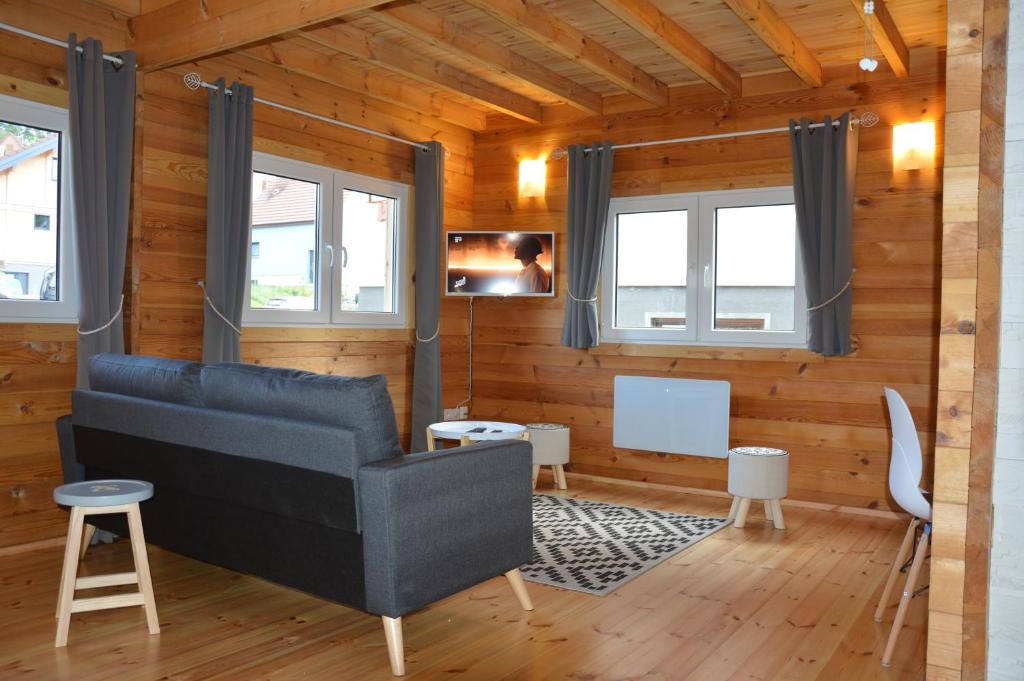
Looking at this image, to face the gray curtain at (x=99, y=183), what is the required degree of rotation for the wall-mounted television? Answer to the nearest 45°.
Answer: approximately 45° to its right

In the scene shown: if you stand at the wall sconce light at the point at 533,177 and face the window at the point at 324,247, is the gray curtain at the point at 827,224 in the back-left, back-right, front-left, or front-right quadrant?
back-left

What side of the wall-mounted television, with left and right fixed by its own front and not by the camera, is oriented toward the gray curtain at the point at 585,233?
left

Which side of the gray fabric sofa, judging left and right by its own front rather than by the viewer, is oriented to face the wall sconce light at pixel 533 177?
front

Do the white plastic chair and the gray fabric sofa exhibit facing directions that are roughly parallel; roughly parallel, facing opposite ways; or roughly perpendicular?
roughly perpendicular

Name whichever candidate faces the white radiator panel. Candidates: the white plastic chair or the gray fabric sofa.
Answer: the gray fabric sofa

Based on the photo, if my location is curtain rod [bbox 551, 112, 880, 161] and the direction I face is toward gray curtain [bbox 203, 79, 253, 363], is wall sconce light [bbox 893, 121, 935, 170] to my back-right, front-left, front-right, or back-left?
back-left

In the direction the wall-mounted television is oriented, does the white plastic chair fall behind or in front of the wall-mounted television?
in front
